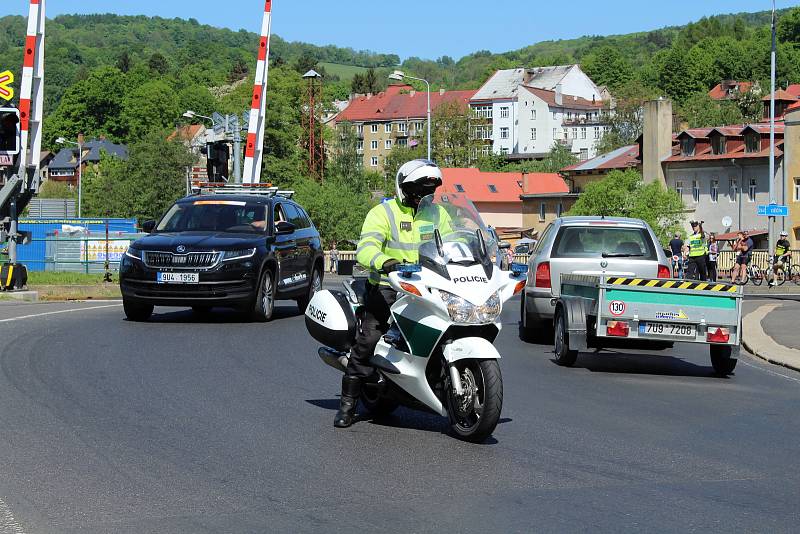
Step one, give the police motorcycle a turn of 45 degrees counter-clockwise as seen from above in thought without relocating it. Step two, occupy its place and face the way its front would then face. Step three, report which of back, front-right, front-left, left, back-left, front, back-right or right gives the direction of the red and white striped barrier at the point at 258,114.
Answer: left

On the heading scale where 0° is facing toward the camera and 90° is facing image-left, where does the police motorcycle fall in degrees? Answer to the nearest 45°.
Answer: approximately 315°

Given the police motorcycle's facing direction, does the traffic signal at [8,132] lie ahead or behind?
behind

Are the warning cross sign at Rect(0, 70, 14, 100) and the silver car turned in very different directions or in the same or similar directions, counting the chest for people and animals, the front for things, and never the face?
very different directions

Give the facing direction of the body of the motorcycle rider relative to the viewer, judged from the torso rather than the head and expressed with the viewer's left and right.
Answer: facing the viewer and to the right of the viewer

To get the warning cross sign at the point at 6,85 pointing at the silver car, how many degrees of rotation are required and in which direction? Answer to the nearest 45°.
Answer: approximately 45° to its left

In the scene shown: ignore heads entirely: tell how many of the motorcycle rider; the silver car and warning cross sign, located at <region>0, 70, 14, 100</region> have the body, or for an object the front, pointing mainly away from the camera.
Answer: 1

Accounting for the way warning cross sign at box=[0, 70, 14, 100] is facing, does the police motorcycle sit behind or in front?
in front

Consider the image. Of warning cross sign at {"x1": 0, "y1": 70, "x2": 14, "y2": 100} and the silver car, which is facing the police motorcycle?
the warning cross sign
